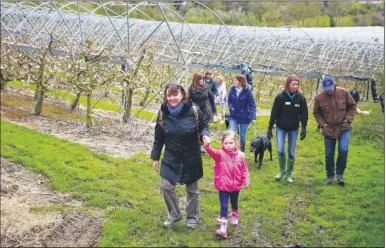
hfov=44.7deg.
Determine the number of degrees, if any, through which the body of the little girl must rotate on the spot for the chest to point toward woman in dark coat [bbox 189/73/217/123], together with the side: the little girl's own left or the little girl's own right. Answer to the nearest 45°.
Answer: approximately 180°

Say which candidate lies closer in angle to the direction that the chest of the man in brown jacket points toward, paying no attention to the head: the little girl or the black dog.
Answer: the little girl

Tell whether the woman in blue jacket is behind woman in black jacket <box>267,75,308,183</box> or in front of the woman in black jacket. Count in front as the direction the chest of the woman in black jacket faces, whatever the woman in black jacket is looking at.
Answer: behind

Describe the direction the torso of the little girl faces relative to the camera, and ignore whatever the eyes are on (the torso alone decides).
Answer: toward the camera

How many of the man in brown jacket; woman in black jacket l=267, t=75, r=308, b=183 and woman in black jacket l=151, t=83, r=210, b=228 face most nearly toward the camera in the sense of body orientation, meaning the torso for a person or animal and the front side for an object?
3

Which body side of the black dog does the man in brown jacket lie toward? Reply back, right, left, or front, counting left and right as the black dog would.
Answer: left

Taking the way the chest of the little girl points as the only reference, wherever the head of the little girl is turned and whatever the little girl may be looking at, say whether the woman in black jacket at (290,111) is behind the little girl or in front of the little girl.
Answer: behind

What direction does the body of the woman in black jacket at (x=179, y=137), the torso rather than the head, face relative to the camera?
toward the camera

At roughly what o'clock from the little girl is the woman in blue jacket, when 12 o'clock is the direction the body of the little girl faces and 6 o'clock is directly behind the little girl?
The woman in blue jacket is roughly at 6 o'clock from the little girl.

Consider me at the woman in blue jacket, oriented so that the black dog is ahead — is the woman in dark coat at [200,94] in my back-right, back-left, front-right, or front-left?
back-right

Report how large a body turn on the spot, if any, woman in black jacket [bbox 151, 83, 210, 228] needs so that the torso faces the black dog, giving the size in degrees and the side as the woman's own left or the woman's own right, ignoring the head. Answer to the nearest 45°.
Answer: approximately 135° to the woman's own left

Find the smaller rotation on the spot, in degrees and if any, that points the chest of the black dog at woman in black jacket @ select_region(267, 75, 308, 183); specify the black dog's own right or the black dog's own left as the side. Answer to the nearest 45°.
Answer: approximately 45° to the black dog's own left
